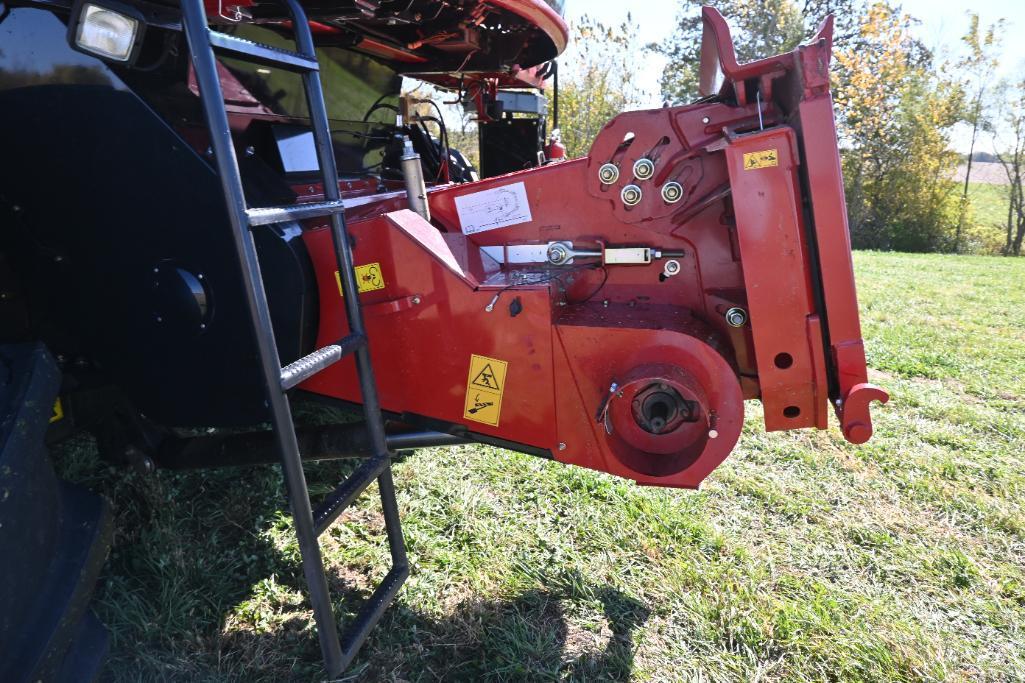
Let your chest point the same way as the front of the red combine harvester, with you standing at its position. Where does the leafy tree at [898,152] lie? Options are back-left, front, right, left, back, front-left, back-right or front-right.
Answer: front-left

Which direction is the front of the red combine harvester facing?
to the viewer's right

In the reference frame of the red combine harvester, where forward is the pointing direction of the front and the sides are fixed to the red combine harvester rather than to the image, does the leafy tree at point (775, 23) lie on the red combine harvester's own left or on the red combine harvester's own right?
on the red combine harvester's own left
